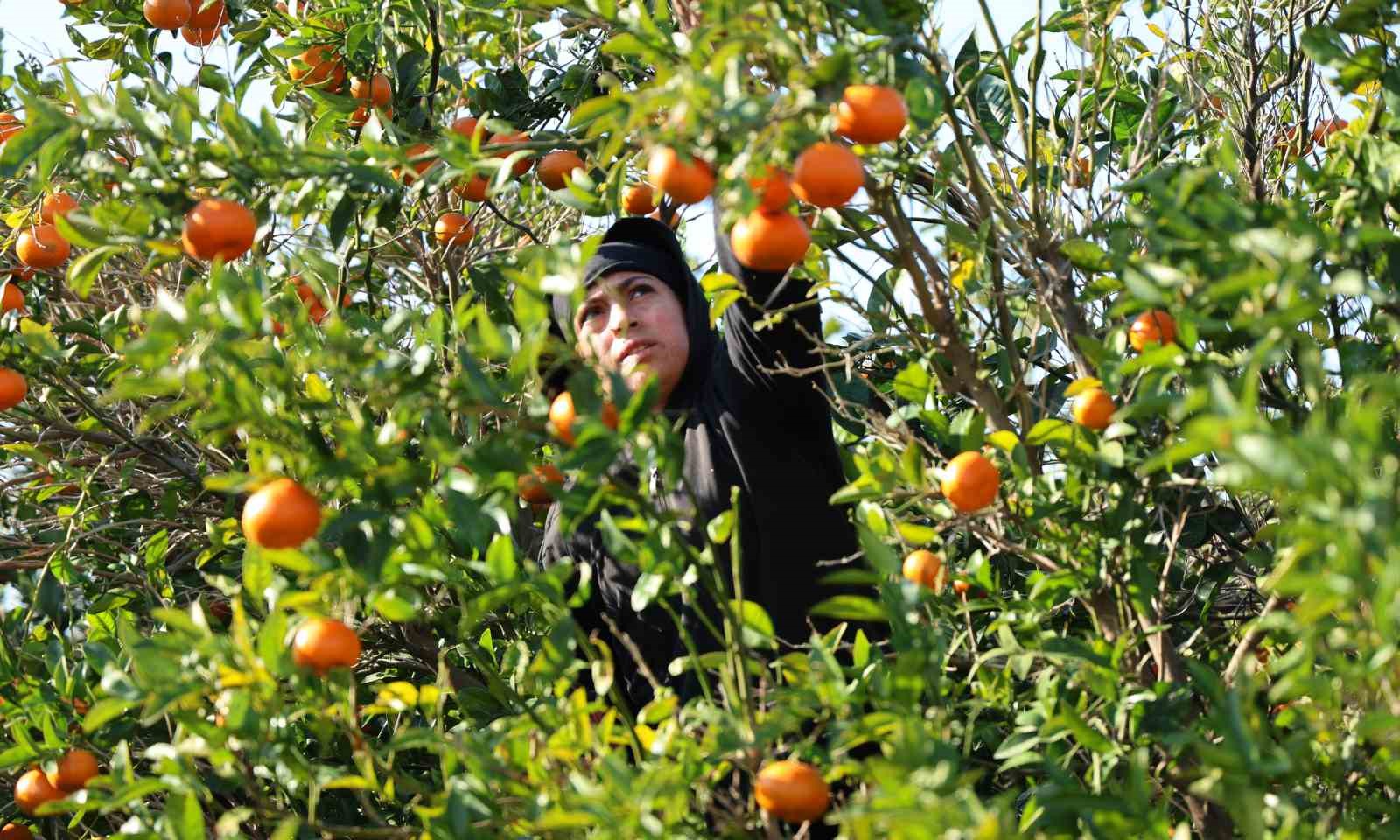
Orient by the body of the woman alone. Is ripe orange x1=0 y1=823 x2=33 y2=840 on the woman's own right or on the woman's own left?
on the woman's own right

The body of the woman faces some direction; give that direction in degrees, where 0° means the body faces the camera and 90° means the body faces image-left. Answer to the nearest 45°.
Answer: approximately 45°

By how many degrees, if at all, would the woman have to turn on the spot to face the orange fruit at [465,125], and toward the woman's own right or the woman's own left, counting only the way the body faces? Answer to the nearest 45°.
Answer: approximately 90° to the woman's own right

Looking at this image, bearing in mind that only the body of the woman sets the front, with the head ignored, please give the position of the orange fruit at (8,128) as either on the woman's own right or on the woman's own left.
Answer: on the woman's own right

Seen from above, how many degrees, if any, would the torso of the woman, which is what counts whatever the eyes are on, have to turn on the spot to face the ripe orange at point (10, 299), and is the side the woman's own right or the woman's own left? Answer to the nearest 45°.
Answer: approximately 45° to the woman's own right

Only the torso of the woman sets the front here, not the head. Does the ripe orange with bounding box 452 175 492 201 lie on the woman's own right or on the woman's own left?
on the woman's own right
